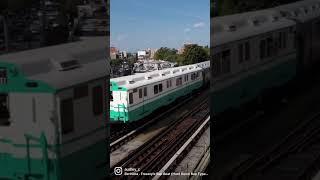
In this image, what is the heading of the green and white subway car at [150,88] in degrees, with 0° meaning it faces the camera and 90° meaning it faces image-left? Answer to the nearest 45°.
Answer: approximately 45°
